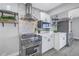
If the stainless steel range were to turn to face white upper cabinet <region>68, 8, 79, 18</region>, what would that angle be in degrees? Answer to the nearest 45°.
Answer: approximately 45° to its left

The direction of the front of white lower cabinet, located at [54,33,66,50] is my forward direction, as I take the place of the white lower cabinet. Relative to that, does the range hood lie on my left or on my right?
on my right

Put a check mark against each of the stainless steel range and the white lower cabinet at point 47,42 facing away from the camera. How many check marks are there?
0

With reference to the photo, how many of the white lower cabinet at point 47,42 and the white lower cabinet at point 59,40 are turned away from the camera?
0

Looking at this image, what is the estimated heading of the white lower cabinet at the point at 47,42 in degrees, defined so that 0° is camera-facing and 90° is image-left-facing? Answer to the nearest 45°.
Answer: approximately 315°
